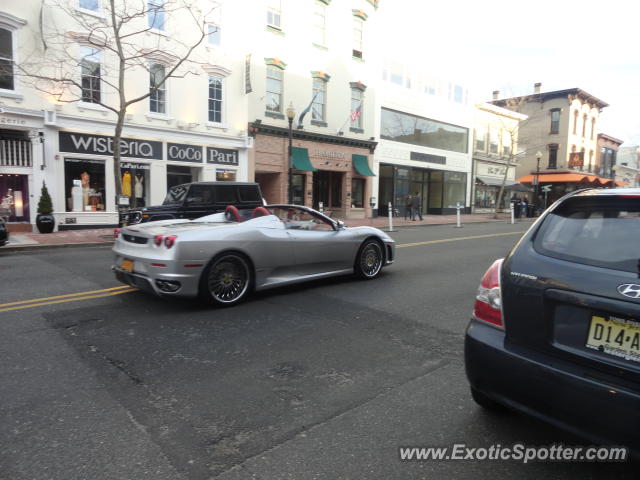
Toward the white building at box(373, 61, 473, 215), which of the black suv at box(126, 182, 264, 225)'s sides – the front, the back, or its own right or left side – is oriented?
back

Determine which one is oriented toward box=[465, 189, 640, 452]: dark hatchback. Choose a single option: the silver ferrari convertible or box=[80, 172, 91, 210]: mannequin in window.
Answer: the mannequin in window

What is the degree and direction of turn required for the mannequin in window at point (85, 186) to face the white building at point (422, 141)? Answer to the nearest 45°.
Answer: approximately 90° to its left

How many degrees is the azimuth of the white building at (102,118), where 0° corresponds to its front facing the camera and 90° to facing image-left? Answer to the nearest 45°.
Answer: approximately 315°

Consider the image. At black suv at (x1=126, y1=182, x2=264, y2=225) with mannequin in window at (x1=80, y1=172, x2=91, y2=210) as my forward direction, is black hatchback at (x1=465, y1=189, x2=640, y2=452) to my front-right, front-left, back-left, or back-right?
back-left

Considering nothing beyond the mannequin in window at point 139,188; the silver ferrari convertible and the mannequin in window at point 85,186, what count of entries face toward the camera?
2

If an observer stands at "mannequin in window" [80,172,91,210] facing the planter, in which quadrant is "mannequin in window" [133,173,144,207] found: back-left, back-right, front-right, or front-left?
back-left

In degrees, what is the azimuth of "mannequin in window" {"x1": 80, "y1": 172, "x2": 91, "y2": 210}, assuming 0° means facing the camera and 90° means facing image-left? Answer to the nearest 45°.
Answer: approximately 0°

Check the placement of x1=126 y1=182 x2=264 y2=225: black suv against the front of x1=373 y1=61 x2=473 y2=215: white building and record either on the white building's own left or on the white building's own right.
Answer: on the white building's own right

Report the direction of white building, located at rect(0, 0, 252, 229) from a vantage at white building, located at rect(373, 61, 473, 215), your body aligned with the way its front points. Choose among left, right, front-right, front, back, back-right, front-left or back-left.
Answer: right
